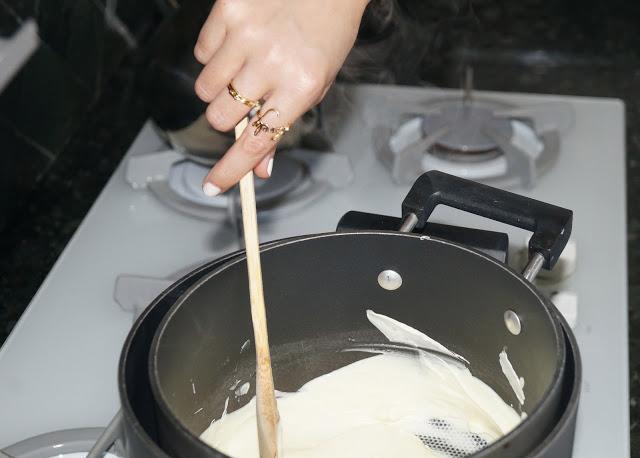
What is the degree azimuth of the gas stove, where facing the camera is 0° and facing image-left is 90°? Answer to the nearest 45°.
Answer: approximately 0°
